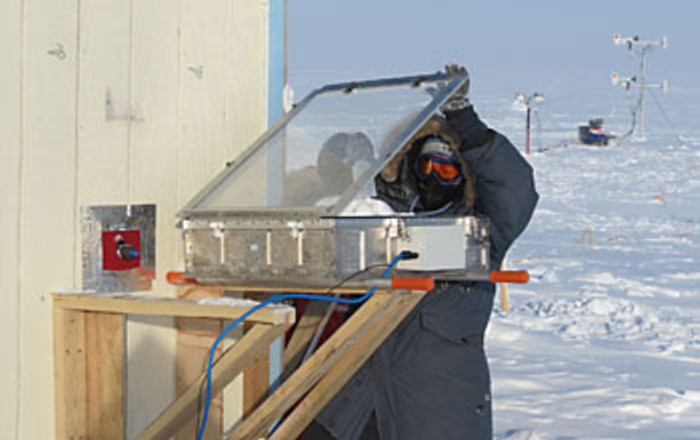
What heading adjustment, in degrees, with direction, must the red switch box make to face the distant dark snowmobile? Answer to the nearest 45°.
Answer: approximately 135° to its left

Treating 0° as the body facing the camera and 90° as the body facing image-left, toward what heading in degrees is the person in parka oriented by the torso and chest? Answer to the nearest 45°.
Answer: approximately 45°

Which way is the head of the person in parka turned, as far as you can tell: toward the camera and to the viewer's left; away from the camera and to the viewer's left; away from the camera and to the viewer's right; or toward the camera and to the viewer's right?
toward the camera and to the viewer's left

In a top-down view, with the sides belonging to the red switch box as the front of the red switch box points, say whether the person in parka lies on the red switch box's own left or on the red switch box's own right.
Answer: on the red switch box's own left

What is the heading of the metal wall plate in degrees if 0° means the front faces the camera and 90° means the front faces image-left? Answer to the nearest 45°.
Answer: approximately 0°

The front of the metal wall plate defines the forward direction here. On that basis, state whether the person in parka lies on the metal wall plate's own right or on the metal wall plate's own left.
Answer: on the metal wall plate's own left

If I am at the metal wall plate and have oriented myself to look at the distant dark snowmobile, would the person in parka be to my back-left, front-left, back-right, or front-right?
front-right

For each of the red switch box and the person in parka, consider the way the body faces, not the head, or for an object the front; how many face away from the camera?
0

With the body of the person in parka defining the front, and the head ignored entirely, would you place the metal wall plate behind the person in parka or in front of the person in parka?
in front

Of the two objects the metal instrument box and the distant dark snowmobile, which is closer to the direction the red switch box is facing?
the metal instrument box

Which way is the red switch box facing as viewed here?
toward the camera
